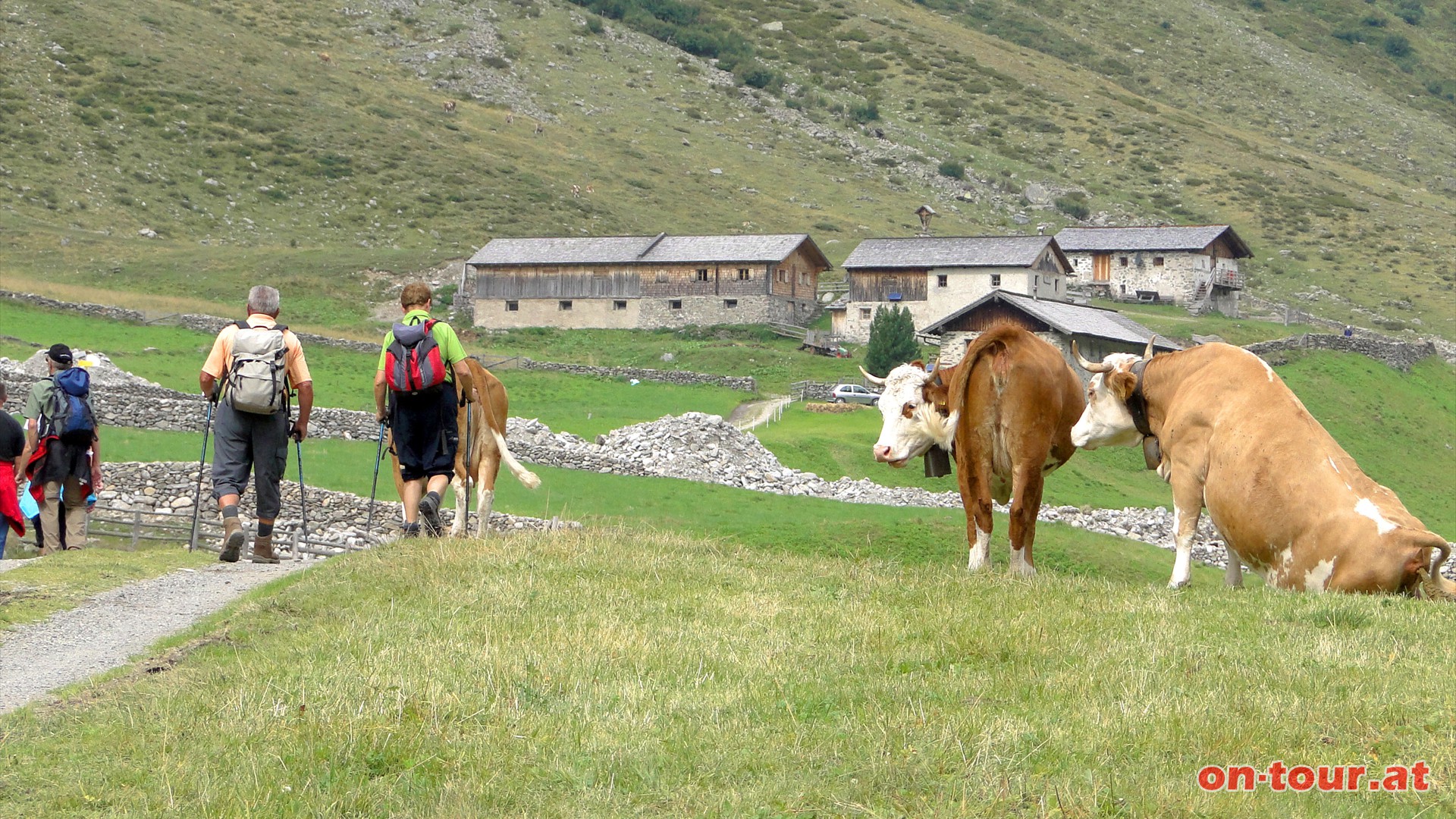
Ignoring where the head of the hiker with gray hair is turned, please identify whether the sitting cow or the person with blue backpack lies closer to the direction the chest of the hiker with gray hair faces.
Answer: the person with blue backpack

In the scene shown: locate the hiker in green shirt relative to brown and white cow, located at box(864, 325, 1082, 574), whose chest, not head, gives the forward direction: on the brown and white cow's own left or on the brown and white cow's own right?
on the brown and white cow's own left

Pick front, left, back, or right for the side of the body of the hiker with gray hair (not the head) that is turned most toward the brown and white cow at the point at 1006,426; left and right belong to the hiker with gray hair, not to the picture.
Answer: right

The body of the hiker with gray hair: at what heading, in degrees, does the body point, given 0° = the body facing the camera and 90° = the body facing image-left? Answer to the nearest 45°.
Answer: approximately 180°

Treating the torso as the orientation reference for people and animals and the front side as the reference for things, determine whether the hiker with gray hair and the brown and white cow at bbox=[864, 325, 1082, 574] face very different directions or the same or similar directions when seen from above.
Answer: same or similar directions

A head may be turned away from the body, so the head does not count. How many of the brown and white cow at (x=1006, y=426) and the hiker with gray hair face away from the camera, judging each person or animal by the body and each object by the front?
2

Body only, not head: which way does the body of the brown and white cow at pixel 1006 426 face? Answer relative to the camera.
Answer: away from the camera

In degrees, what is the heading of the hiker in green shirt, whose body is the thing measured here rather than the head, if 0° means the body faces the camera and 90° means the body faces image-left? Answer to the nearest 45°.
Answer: approximately 180°

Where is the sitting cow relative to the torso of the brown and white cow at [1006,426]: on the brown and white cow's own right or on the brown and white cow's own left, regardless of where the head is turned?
on the brown and white cow's own right

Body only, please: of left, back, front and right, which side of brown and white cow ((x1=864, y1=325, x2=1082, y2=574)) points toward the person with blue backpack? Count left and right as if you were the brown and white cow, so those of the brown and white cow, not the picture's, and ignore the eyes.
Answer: left

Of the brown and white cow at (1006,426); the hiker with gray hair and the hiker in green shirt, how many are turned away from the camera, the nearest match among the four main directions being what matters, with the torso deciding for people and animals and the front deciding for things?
3

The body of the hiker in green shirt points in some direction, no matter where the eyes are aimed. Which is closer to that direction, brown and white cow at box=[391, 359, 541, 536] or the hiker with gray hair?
the brown and white cow

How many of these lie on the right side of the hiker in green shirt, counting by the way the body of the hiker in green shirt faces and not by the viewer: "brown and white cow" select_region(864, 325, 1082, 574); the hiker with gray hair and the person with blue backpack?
1

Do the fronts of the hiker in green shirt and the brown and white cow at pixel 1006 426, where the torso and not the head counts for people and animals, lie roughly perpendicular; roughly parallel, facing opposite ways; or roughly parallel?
roughly parallel
